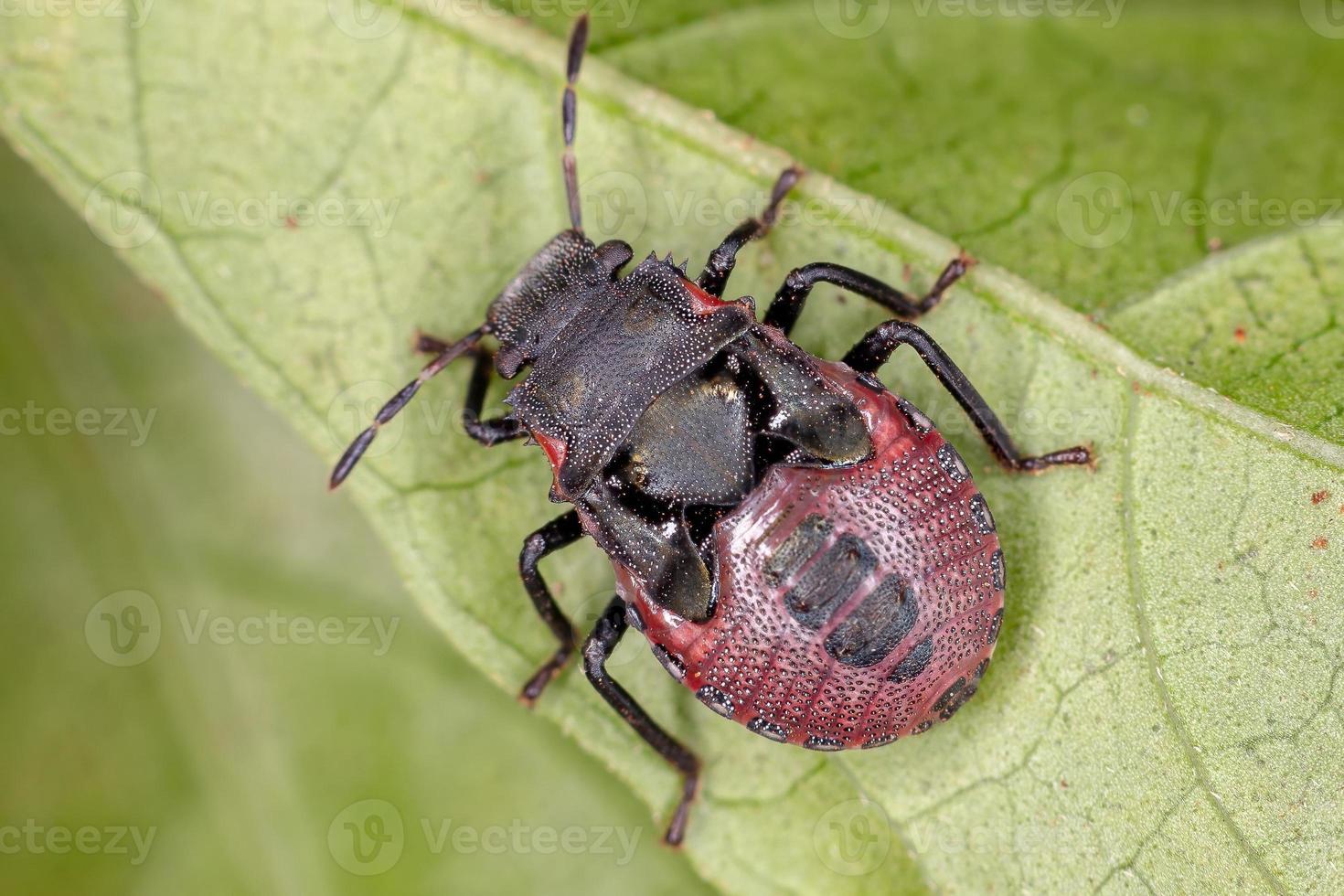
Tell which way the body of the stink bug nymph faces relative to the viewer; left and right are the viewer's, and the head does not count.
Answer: facing away from the viewer and to the left of the viewer
